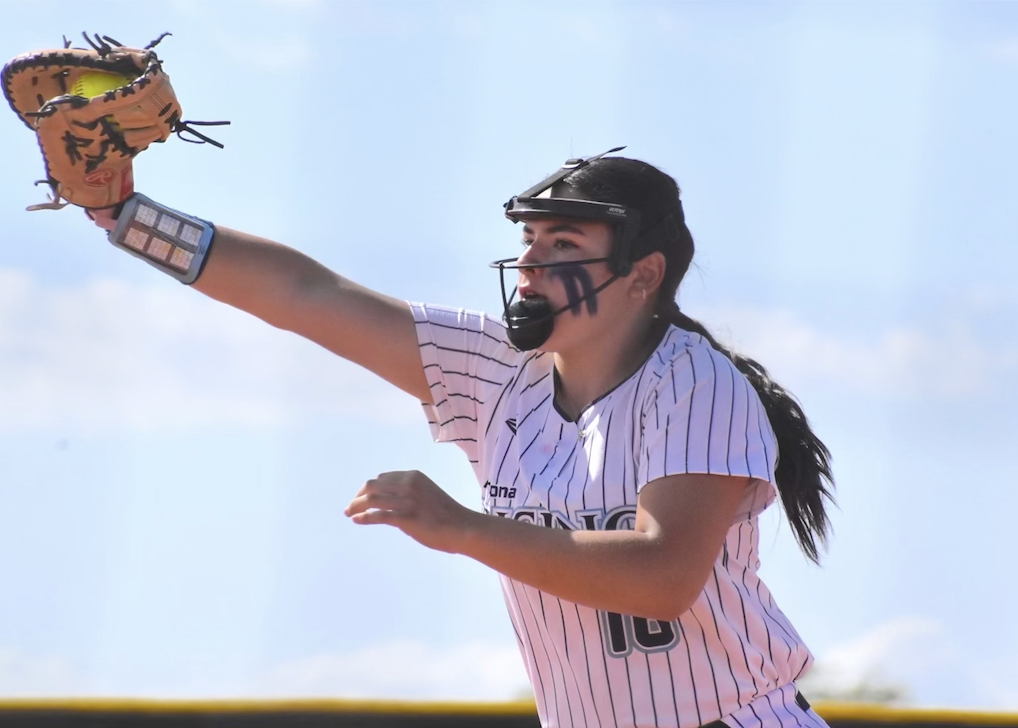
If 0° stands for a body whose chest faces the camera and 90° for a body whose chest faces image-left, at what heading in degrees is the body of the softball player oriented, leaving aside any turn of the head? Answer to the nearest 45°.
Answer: approximately 45°

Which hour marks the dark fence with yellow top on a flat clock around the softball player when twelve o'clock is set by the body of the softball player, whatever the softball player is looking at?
The dark fence with yellow top is roughly at 4 o'clock from the softball player.
